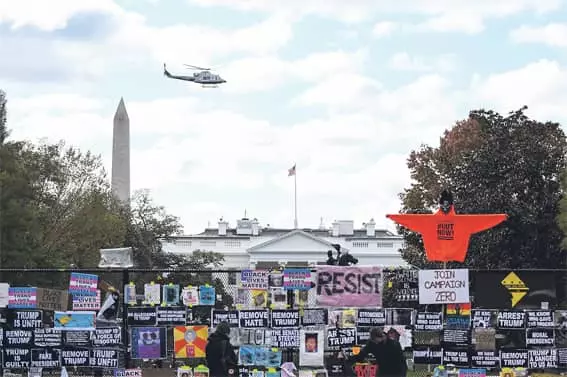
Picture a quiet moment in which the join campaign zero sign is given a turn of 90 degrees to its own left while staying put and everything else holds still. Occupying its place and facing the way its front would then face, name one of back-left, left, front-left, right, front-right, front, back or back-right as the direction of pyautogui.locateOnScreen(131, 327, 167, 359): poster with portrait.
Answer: back

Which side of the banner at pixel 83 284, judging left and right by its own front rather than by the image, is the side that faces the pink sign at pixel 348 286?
left

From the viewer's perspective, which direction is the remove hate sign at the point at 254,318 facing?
toward the camera

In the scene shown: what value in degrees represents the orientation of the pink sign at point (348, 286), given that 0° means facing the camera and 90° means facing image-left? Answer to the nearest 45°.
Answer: approximately 0°

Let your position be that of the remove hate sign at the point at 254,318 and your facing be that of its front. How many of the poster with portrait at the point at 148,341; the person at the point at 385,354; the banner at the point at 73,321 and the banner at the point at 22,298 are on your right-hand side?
3

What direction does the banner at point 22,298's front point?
toward the camera

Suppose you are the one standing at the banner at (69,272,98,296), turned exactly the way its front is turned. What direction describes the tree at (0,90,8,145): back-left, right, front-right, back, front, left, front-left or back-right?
back

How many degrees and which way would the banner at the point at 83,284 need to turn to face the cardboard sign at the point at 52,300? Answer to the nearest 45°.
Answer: approximately 135° to its right

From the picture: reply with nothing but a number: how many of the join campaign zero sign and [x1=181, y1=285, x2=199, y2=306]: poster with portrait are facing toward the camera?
2
